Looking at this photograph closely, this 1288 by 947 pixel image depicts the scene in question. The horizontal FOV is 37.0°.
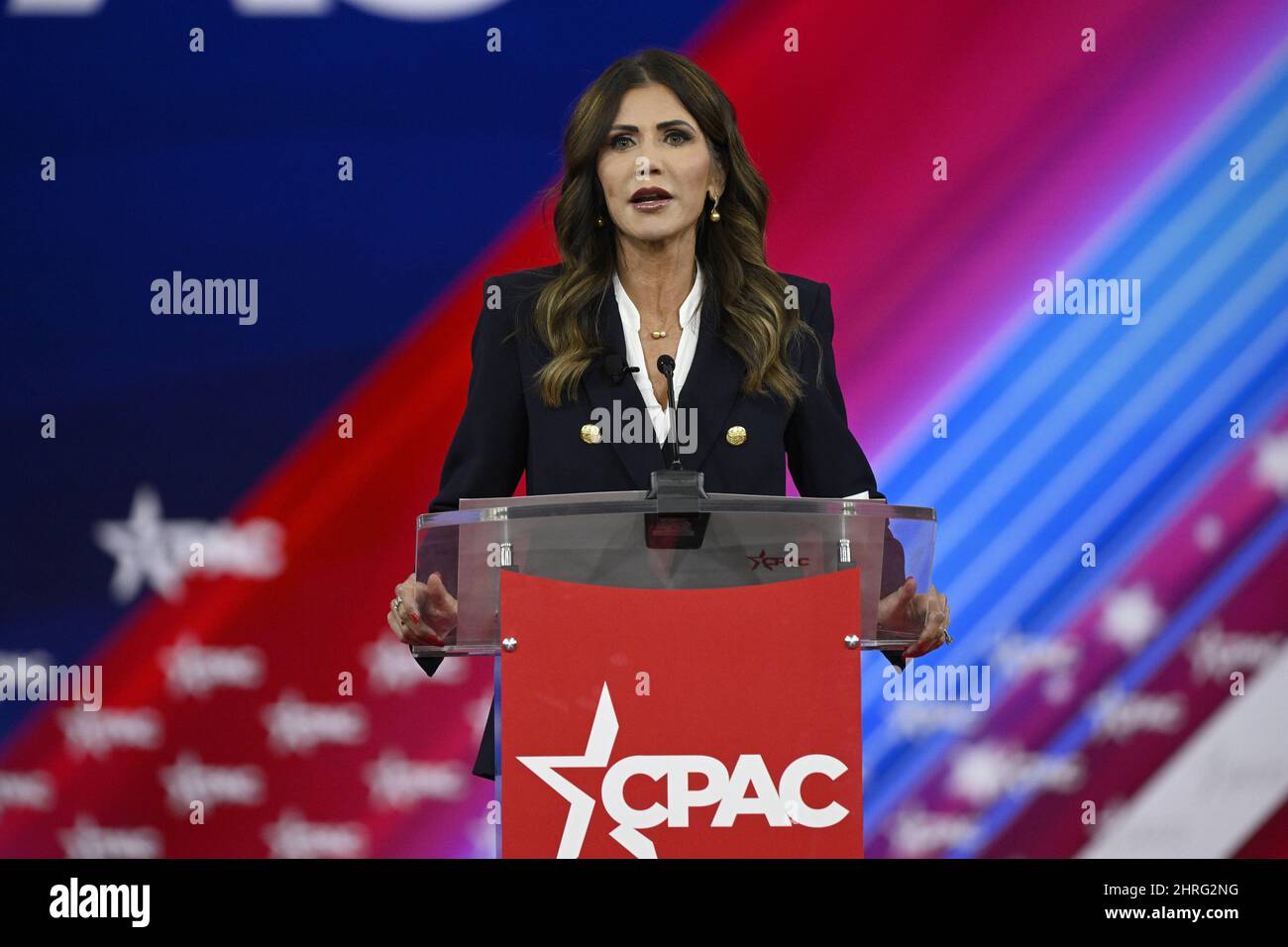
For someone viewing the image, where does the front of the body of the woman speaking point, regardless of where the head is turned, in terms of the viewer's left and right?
facing the viewer

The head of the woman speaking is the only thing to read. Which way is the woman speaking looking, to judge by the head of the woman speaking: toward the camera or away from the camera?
toward the camera
